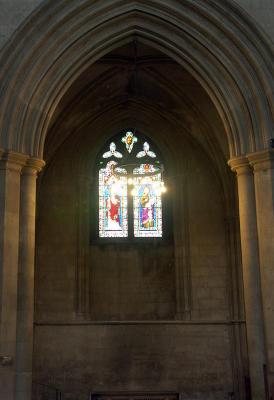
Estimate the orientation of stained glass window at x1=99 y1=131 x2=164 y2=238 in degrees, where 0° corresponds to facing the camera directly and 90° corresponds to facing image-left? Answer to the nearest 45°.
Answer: approximately 0°
